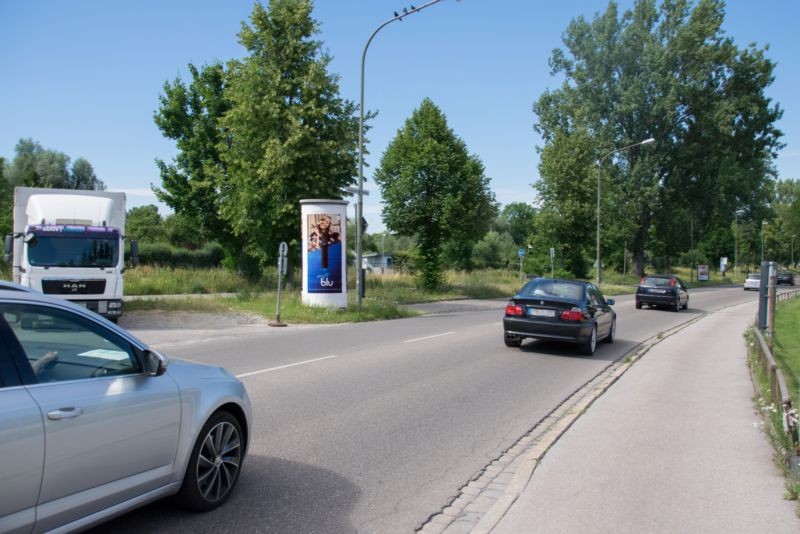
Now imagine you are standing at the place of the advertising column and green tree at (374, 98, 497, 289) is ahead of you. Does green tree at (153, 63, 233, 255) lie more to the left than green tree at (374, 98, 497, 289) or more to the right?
left

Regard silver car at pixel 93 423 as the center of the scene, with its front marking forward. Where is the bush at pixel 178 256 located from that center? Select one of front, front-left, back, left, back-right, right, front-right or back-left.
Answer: front-left

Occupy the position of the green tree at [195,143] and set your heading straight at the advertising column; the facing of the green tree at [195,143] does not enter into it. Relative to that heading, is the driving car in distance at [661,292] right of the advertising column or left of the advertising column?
left

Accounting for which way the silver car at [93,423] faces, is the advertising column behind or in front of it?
in front

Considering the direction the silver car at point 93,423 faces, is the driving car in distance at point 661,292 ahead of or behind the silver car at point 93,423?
ahead

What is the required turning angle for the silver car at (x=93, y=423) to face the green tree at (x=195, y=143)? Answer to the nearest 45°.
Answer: approximately 45° to its left

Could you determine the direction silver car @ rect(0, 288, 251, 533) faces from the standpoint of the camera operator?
facing away from the viewer and to the right of the viewer
